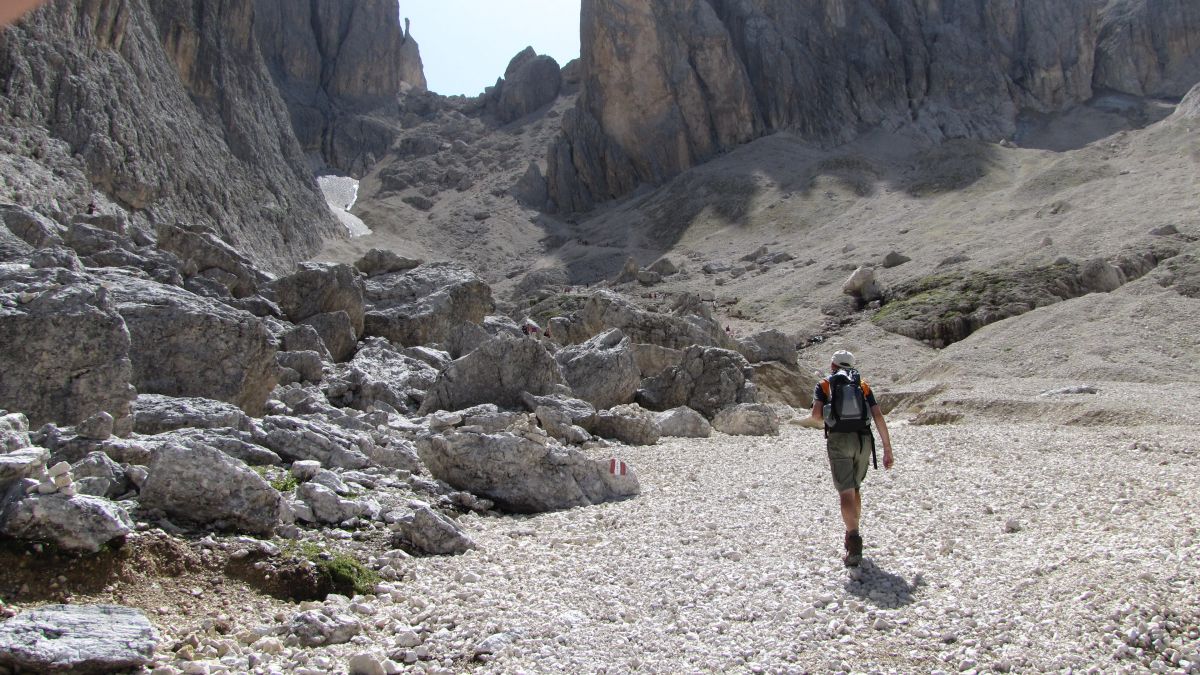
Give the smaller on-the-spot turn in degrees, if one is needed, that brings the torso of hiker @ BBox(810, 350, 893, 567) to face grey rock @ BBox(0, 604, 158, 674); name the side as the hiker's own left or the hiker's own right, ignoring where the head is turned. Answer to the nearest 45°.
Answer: approximately 135° to the hiker's own left

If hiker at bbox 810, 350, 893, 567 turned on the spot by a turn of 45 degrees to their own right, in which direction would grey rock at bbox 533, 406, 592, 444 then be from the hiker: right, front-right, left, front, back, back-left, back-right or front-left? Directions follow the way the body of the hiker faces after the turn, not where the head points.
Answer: left

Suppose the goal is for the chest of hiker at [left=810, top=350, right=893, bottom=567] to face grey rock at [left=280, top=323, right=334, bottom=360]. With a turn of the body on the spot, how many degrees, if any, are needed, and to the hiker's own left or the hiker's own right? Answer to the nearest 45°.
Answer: approximately 45° to the hiker's own left

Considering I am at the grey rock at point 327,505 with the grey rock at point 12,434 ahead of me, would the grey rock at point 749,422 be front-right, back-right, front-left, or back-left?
back-right

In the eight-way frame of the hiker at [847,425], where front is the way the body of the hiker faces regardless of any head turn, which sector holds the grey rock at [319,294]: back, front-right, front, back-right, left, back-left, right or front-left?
front-left

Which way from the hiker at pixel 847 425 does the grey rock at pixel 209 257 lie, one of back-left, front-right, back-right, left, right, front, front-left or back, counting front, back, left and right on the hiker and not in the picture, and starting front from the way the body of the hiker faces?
front-left

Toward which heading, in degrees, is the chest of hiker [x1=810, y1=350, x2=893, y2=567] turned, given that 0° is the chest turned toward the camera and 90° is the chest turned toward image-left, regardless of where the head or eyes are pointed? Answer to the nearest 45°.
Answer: approximately 180°

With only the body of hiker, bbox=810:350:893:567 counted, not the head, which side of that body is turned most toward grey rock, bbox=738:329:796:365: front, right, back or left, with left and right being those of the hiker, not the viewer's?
front

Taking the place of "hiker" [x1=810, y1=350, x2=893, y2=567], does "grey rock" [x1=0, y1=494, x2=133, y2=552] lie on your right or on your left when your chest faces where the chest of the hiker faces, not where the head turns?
on your left

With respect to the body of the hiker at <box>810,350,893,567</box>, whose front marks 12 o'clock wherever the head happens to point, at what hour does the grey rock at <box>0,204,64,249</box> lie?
The grey rock is roughly at 10 o'clock from the hiker.

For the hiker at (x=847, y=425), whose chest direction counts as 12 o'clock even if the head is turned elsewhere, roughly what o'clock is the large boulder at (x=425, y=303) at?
The large boulder is roughly at 11 o'clock from the hiker.
